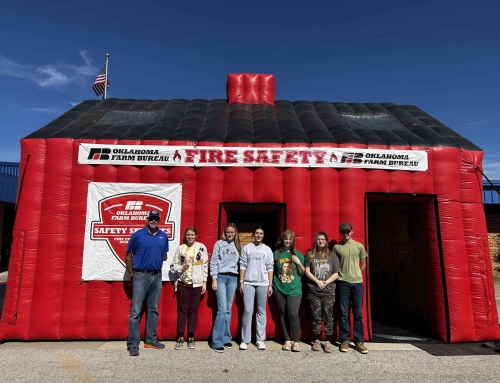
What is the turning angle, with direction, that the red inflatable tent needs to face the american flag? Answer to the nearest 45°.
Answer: approximately 135° to its right

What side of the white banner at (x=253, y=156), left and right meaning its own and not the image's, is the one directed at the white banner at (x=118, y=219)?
right

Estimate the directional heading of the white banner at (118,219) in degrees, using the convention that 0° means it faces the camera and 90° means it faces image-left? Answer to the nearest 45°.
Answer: approximately 0°

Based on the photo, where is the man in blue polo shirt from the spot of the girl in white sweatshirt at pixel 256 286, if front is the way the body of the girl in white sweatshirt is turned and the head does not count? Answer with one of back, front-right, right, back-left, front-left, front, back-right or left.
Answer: right

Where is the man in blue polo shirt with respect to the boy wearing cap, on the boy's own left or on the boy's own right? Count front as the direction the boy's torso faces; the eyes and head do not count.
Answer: on the boy's own right

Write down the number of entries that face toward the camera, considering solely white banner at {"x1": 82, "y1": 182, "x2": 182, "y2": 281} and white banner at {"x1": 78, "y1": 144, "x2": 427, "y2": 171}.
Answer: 2
